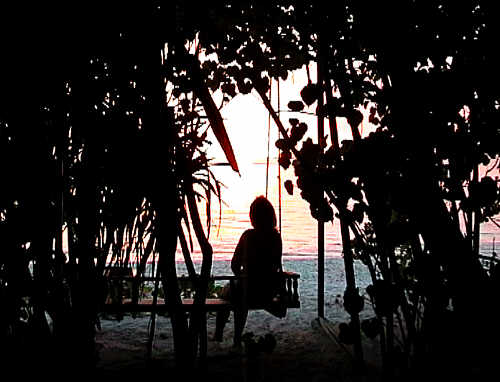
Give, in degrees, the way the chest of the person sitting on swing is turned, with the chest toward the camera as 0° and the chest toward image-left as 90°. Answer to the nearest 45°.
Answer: approximately 135°
